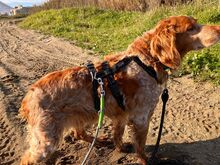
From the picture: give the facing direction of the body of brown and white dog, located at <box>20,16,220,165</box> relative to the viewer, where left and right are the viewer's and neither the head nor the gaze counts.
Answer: facing to the right of the viewer
